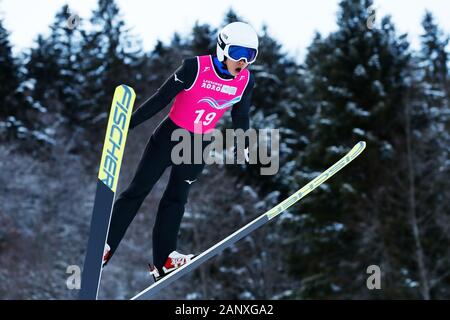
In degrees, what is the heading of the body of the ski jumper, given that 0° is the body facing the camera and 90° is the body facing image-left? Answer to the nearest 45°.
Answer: approximately 315°
